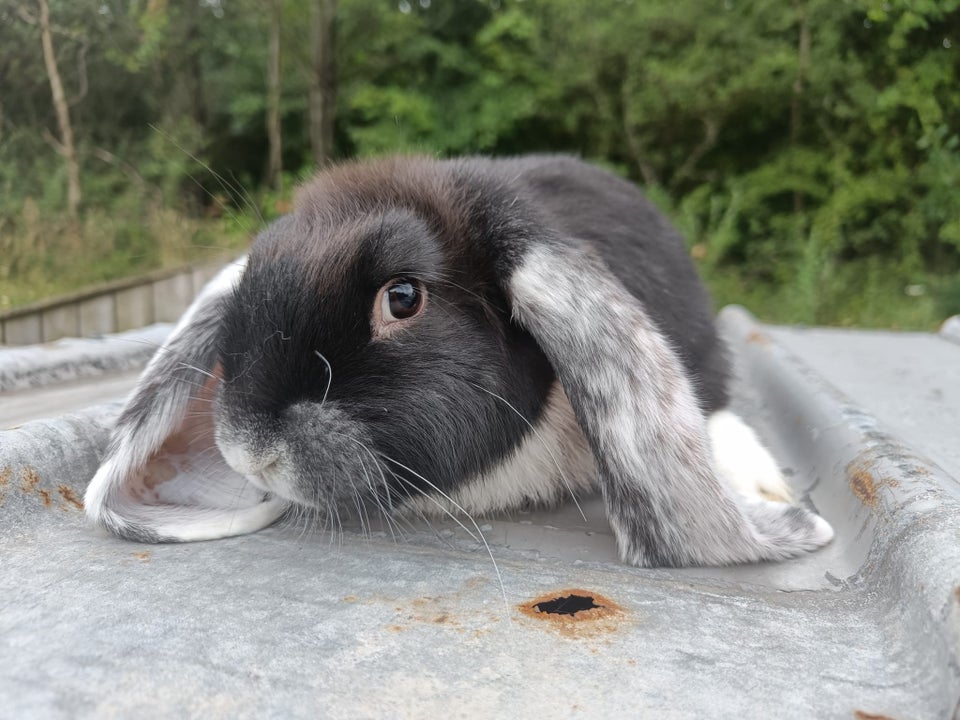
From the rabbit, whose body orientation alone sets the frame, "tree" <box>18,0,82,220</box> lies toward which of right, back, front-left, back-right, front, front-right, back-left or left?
right

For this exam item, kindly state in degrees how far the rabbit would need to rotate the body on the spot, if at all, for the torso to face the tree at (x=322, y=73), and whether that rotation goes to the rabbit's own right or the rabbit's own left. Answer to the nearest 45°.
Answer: approximately 135° to the rabbit's own right

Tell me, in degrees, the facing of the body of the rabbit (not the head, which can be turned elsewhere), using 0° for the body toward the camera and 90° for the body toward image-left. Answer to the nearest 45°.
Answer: approximately 45°

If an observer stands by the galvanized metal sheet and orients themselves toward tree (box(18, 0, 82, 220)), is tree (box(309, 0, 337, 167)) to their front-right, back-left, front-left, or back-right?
front-right

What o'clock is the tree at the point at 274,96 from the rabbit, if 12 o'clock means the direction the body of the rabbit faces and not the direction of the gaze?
The tree is roughly at 4 o'clock from the rabbit.
